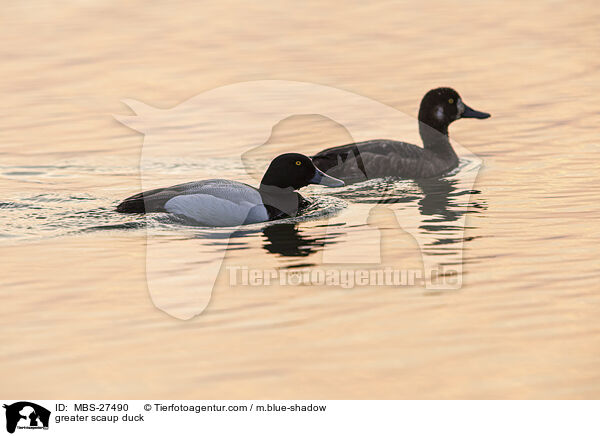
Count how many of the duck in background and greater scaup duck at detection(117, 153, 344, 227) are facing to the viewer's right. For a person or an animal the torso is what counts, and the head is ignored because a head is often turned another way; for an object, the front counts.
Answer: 2

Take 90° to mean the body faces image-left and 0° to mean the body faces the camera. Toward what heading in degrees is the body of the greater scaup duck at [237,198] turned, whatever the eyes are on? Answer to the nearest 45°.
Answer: approximately 270°

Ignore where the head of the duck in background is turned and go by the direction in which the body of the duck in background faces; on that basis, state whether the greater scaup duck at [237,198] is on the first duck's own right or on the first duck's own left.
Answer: on the first duck's own right

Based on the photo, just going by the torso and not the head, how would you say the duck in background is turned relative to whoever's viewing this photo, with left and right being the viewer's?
facing to the right of the viewer

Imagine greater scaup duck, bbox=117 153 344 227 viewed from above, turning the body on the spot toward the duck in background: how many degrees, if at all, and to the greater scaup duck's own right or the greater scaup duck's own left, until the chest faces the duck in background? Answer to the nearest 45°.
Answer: approximately 45° to the greater scaup duck's own left
